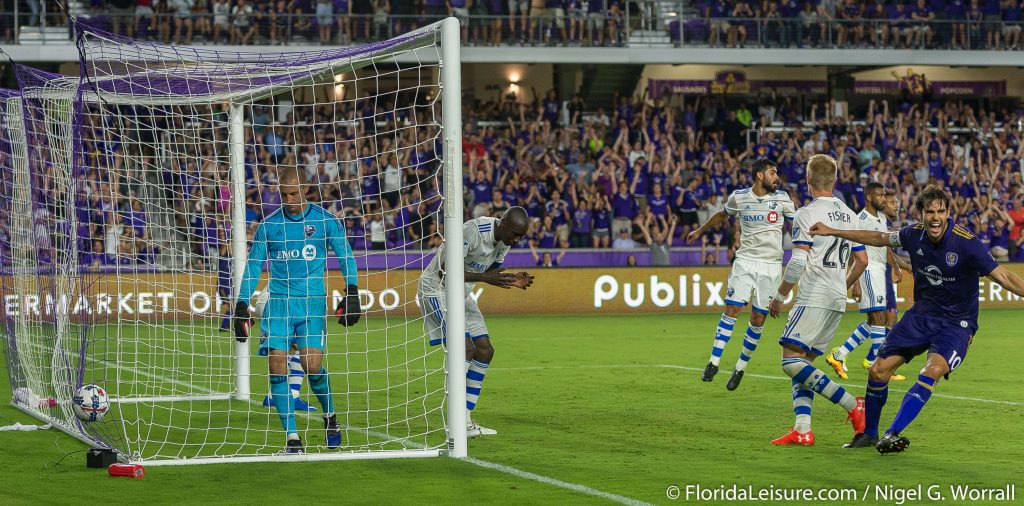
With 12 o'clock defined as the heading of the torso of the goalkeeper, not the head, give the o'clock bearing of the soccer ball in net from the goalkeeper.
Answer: The soccer ball in net is roughly at 3 o'clock from the goalkeeper.

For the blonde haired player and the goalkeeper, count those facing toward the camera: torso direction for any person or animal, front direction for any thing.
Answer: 1

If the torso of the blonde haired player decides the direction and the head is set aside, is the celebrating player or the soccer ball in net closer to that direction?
the soccer ball in net

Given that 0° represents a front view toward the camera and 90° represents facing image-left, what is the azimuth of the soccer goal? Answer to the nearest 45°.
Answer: approximately 270°

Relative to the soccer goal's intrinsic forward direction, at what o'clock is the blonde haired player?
The blonde haired player is roughly at 1 o'clock from the soccer goal.

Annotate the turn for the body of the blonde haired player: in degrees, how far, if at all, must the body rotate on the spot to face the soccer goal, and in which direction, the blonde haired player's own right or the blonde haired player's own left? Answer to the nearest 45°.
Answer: approximately 45° to the blonde haired player's own left

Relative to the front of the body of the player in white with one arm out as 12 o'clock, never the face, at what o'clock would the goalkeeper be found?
The goalkeeper is roughly at 1 o'clock from the player in white with one arm out.

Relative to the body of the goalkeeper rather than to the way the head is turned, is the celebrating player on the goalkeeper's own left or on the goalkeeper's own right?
on the goalkeeper's own left

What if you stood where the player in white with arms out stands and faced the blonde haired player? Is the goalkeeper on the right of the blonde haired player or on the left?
right

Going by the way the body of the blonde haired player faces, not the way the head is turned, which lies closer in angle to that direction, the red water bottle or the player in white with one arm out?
the player in white with one arm out
